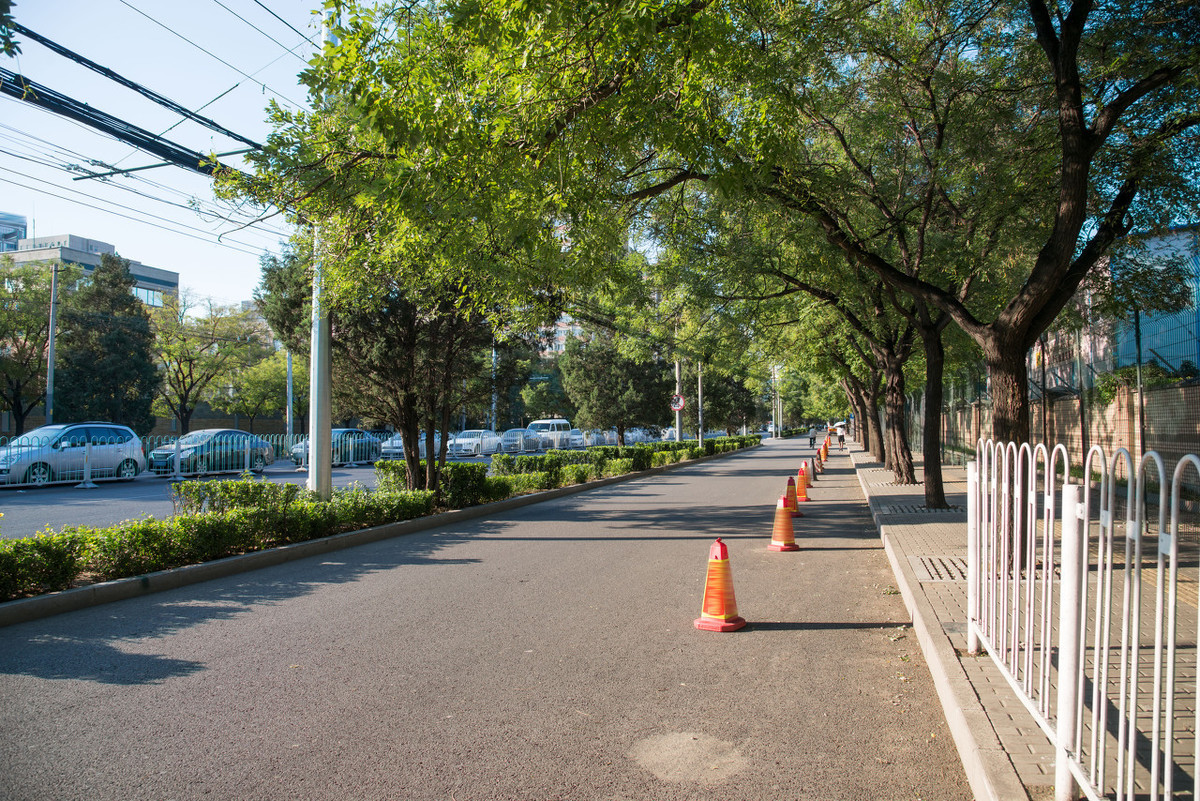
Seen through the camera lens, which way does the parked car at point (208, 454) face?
facing the viewer and to the left of the viewer

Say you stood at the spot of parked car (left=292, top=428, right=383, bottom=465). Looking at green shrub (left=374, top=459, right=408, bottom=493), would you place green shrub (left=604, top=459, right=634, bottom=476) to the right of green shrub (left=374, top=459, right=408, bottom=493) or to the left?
left

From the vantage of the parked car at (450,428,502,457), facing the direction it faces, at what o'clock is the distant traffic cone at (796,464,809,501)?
The distant traffic cone is roughly at 10 o'clock from the parked car.

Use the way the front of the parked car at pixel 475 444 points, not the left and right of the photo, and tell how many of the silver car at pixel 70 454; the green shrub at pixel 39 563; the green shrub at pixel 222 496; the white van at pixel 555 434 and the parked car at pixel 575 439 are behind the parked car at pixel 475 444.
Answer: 2

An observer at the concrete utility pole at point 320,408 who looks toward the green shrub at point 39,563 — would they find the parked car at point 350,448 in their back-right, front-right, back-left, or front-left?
back-right

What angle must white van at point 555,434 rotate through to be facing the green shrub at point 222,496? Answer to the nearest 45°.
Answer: approximately 45° to its left

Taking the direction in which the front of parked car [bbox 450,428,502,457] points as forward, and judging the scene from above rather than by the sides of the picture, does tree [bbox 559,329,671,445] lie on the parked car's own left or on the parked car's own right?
on the parked car's own left

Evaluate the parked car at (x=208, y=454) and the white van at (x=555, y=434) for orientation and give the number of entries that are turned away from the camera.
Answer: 0

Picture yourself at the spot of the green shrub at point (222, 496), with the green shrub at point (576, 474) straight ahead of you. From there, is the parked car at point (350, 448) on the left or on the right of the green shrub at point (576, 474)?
left

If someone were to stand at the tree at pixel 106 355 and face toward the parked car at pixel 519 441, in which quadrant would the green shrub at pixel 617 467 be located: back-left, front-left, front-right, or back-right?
front-right

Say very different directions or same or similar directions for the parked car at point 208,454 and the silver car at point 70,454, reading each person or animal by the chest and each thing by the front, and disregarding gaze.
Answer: same or similar directions
